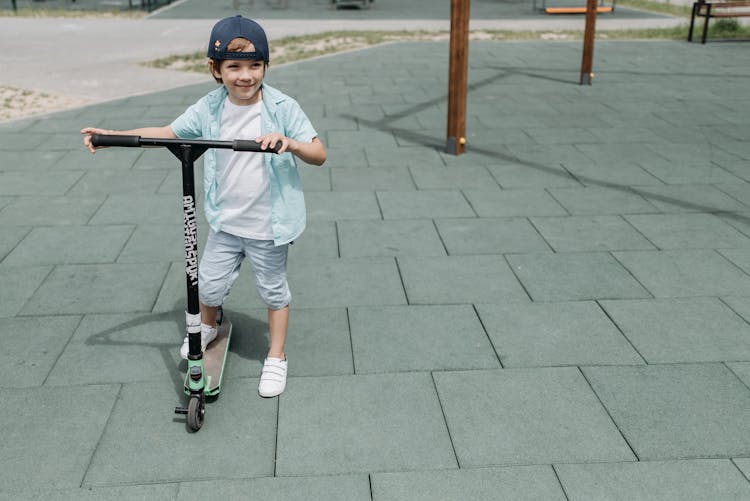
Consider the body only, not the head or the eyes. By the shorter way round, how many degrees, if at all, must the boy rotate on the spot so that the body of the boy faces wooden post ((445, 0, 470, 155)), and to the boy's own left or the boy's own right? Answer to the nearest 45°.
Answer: approximately 135° to the boy's own left

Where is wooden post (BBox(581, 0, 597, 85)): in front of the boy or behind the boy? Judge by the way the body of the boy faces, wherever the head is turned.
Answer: behind

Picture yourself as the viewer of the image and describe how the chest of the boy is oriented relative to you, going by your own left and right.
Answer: facing the viewer

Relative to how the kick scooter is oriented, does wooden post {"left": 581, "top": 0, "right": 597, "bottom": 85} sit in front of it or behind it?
behind

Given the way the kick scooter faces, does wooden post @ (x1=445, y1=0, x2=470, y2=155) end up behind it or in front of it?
behind

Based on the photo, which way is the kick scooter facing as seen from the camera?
toward the camera

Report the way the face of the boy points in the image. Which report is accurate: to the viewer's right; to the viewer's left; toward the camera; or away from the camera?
toward the camera
